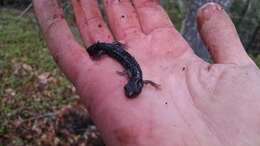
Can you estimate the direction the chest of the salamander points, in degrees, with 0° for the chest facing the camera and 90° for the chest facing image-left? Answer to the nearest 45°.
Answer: approximately 0°
